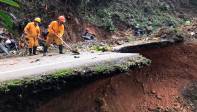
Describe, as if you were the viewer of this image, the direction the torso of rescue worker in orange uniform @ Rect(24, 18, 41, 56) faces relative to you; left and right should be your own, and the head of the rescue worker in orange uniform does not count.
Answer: facing the viewer and to the right of the viewer
